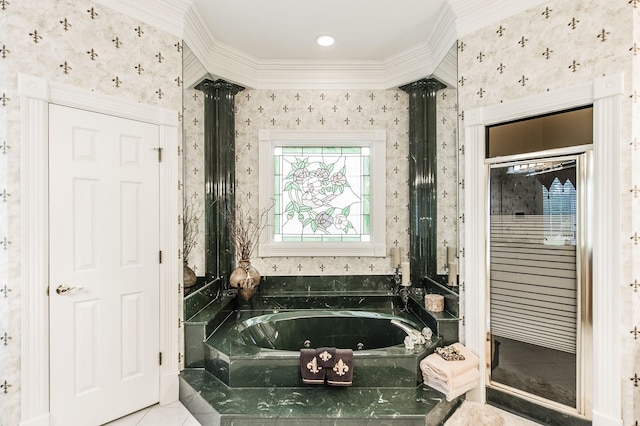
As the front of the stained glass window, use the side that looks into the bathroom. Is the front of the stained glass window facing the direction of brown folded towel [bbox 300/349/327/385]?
yes

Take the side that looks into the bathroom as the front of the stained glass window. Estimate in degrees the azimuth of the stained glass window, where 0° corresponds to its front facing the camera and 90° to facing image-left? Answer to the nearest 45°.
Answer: approximately 0°

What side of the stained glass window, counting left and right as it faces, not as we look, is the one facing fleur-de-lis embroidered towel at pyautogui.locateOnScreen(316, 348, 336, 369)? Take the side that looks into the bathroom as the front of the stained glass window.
front

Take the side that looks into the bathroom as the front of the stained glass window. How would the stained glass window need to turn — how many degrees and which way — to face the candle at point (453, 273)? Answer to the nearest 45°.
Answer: approximately 45° to its left

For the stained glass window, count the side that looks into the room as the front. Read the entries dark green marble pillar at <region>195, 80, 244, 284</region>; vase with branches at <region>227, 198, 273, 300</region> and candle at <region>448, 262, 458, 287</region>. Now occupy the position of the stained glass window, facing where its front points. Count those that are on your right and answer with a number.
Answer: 2

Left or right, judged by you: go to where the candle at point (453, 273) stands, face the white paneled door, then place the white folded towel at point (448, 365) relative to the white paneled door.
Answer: left

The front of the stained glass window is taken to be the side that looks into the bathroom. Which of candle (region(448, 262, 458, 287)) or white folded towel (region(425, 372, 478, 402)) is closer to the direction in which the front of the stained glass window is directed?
the white folded towel

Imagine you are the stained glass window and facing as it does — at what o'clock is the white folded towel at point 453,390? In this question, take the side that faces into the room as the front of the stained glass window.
The white folded towel is roughly at 11 o'clock from the stained glass window.

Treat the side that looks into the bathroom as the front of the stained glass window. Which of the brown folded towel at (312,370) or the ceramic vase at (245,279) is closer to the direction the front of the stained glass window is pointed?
the brown folded towel

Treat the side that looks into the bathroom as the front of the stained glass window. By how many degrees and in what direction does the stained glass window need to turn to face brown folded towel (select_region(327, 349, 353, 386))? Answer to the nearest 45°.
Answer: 0° — it already faces it

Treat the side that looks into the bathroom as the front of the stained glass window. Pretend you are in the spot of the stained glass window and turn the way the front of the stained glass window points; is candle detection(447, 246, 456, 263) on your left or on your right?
on your left

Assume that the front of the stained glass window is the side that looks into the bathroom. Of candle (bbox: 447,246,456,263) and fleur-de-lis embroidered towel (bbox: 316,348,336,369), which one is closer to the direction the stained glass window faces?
the fleur-de-lis embroidered towel
